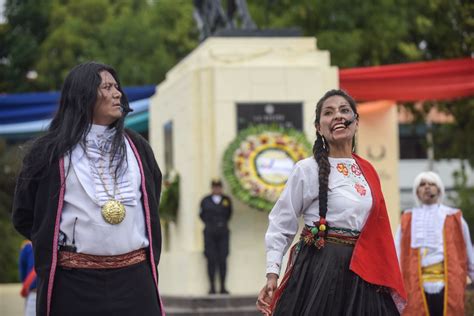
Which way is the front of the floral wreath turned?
toward the camera

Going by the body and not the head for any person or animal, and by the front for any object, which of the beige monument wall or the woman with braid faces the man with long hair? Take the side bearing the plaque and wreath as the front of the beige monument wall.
the beige monument wall

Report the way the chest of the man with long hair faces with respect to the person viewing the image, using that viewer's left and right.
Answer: facing the viewer and to the right of the viewer

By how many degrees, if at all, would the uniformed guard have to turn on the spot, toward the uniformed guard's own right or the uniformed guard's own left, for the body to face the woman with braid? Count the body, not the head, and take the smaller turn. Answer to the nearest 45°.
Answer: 0° — they already face them

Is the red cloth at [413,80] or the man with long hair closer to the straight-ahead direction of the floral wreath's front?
the man with long hair

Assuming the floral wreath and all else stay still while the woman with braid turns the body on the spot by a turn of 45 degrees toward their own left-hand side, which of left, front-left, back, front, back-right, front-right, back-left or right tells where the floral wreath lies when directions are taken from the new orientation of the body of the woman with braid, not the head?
left

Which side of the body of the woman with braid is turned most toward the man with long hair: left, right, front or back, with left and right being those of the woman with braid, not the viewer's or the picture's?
right

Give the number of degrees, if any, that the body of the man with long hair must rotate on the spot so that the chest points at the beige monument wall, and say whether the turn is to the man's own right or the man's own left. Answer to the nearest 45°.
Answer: approximately 135° to the man's own left

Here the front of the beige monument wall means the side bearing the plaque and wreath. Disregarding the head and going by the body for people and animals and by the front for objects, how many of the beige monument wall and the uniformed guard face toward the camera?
2

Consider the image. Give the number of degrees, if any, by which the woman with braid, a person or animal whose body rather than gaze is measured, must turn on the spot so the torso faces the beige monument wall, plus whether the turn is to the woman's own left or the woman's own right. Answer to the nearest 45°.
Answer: approximately 135° to the woman's own left

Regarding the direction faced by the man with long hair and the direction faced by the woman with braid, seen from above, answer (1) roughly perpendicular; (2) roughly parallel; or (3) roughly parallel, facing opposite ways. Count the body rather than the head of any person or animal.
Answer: roughly parallel

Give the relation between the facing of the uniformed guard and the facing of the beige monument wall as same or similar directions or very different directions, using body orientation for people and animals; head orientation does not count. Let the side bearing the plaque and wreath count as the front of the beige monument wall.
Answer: same or similar directions

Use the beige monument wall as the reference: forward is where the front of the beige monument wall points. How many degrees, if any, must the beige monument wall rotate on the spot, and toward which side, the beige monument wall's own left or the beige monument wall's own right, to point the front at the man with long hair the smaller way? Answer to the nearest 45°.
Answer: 0° — it already faces them

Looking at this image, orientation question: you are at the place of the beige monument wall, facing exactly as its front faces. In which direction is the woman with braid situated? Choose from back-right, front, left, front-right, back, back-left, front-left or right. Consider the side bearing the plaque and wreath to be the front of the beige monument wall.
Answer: front

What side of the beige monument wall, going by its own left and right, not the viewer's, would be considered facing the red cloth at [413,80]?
left

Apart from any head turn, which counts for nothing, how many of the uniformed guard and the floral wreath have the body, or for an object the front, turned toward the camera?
2

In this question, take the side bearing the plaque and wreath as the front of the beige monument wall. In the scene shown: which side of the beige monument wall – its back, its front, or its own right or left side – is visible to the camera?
front
